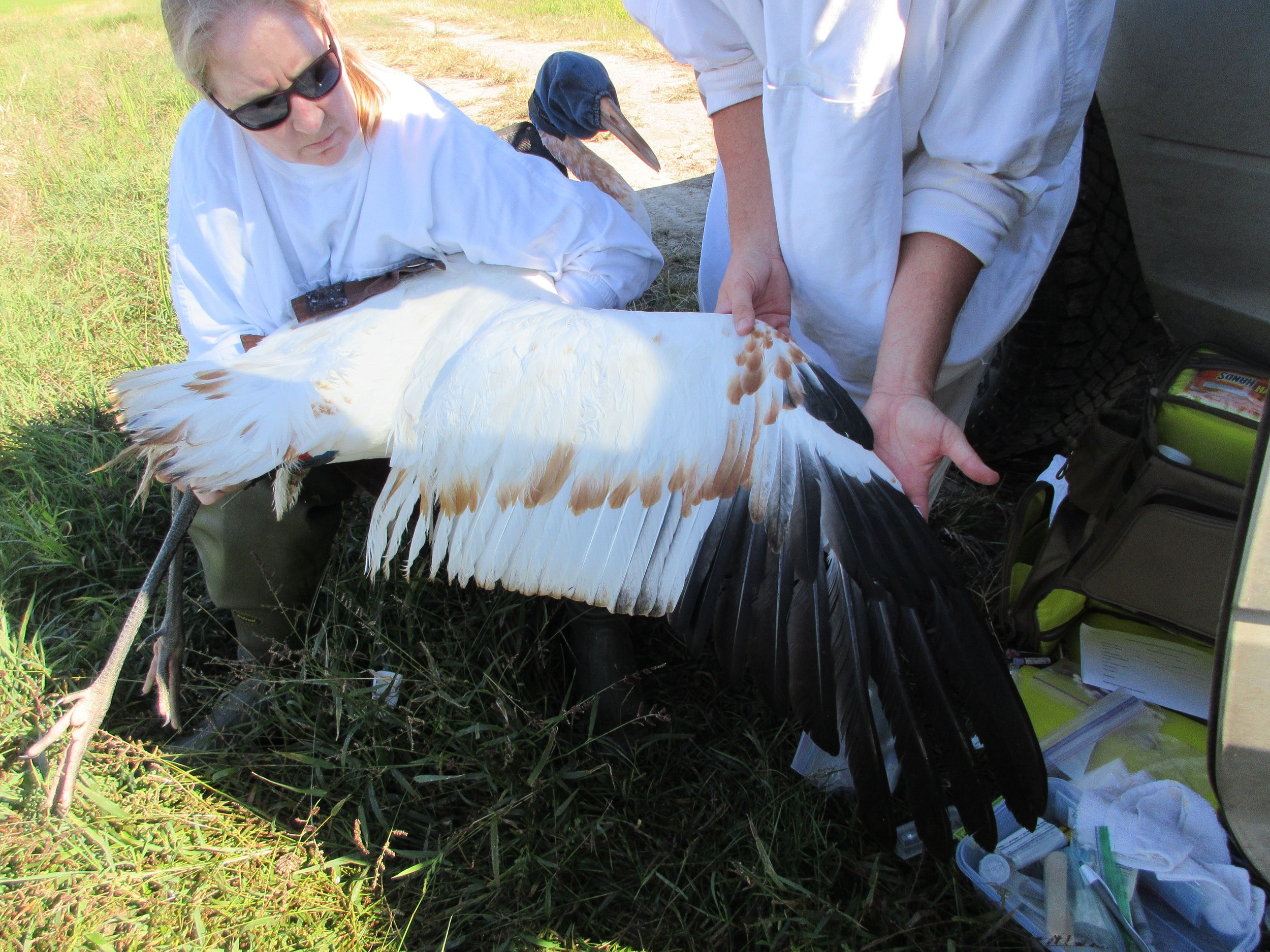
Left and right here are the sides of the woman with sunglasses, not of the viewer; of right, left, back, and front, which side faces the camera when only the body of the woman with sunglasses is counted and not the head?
front

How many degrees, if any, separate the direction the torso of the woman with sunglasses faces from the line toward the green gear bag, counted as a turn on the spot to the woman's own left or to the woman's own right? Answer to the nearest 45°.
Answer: approximately 45° to the woman's own left

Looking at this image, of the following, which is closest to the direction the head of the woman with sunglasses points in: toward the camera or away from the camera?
toward the camera

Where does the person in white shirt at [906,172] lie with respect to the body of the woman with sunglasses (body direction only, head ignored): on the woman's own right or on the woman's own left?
on the woman's own left

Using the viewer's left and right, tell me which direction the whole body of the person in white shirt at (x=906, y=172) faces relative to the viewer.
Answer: facing the viewer and to the left of the viewer

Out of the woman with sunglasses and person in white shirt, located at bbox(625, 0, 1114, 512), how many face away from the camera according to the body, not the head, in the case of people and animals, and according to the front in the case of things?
0

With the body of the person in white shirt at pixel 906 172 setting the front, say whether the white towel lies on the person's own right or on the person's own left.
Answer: on the person's own left

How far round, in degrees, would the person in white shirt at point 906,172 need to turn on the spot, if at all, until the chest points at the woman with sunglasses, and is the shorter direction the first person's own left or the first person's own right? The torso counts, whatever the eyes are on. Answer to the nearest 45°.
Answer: approximately 45° to the first person's own right
